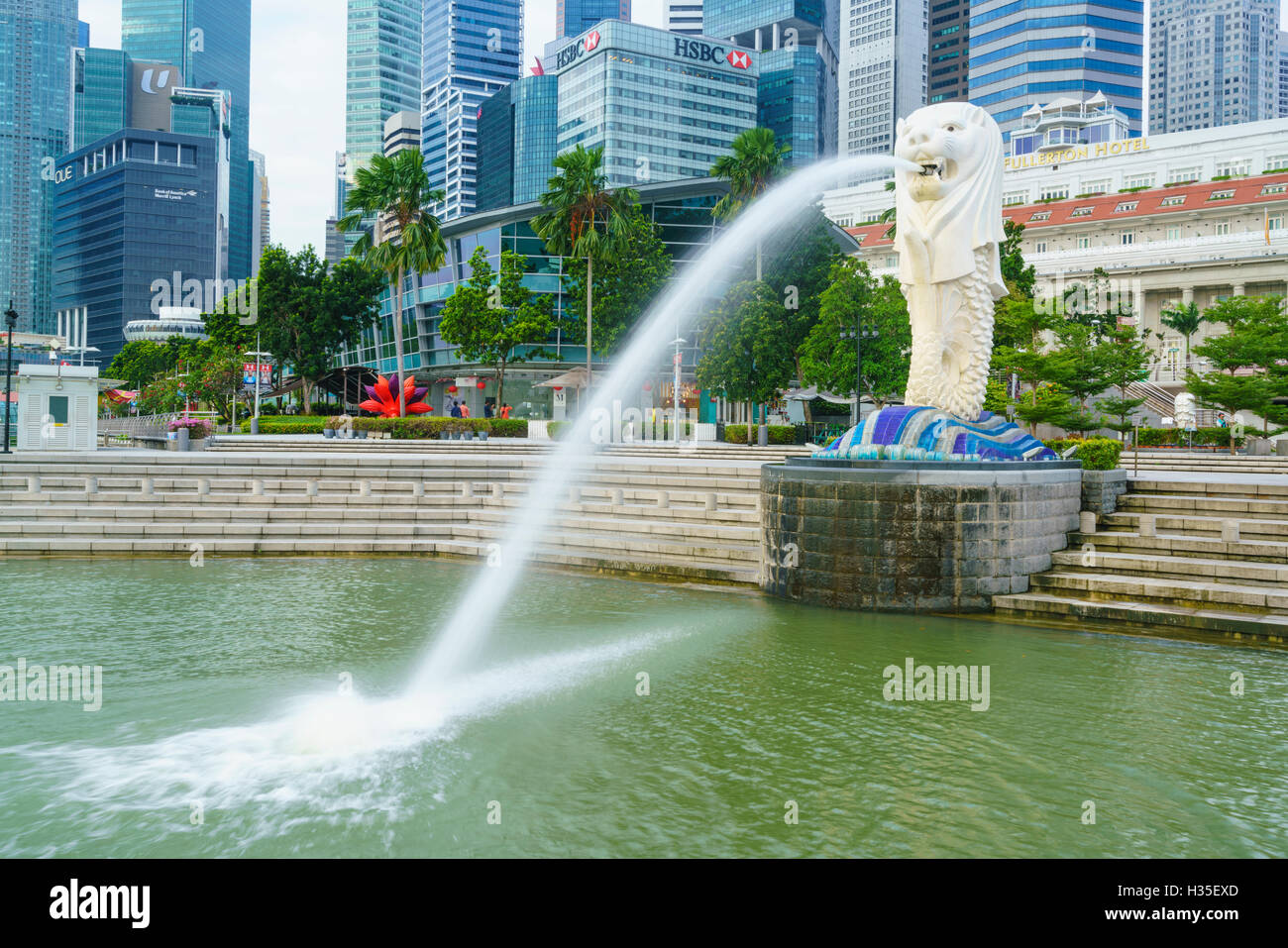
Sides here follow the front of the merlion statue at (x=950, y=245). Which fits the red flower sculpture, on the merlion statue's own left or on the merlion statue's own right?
on the merlion statue's own right

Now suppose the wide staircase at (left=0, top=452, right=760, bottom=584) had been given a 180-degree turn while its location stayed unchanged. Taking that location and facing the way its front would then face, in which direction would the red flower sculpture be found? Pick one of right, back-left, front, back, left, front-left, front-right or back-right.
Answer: front

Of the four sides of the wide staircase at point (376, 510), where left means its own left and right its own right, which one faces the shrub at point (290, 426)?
back

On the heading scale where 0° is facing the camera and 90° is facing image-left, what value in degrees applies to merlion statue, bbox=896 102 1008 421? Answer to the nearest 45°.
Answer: approximately 45°

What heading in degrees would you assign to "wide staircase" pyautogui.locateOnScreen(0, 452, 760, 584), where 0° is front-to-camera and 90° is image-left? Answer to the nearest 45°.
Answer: approximately 0°

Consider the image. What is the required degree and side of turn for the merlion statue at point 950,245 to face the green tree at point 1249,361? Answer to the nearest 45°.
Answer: approximately 135° to its right

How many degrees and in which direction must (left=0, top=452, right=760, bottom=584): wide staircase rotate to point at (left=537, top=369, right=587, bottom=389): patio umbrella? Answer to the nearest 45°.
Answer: approximately 180°

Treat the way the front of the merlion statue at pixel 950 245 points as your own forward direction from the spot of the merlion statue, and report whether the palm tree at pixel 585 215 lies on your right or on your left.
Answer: on your right

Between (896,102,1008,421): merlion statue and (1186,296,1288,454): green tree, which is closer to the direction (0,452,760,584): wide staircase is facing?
the merlion statue
